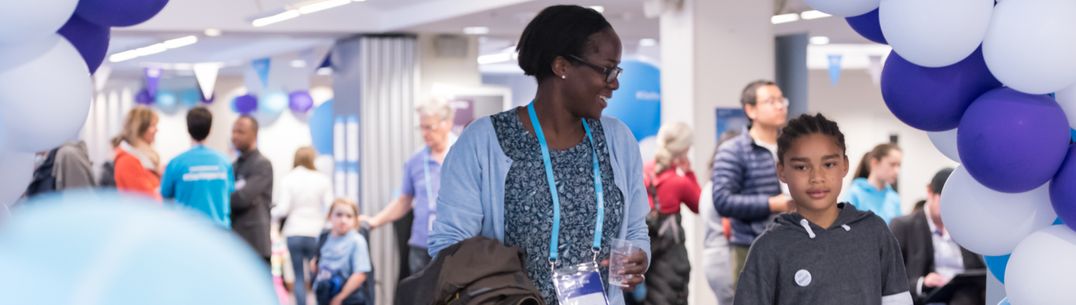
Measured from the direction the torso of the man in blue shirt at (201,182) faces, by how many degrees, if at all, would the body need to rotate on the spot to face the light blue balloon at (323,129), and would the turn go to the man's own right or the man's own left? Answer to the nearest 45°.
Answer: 0° — they already face it

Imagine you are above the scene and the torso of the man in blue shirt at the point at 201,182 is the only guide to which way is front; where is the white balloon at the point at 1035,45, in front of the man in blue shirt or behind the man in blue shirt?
behind

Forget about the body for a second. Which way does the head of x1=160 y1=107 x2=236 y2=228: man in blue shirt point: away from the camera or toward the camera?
away from the camera

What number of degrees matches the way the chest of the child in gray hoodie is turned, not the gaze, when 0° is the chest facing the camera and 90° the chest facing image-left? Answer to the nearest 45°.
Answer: approximately 0°

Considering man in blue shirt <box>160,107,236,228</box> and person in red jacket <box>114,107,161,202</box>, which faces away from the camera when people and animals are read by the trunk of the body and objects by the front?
the man in blue shirt

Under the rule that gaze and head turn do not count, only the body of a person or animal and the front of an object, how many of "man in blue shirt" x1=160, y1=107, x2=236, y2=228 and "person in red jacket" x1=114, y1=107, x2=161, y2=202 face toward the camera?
0

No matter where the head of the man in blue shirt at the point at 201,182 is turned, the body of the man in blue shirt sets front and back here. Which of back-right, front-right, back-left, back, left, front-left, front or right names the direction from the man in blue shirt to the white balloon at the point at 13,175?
back

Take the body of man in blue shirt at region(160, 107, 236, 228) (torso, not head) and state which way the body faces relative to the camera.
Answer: away from the camera

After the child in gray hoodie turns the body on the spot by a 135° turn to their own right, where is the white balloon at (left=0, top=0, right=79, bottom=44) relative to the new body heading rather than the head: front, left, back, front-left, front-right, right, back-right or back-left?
left
